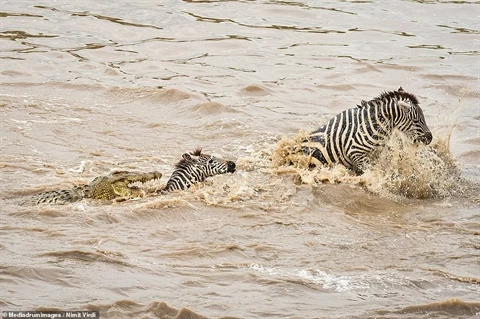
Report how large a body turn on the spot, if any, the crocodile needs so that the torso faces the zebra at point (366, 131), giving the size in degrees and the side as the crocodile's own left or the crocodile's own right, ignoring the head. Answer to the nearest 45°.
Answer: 0° — it already faces it

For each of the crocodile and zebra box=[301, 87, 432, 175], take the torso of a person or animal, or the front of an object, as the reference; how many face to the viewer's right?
2

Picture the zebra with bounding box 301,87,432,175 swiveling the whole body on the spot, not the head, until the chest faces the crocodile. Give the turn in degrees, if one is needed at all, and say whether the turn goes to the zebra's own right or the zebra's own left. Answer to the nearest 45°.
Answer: approximately 135° to the zebra's own right

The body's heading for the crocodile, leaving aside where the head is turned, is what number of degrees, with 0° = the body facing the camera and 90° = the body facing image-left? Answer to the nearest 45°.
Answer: approximately 270°

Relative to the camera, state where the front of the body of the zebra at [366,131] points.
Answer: to the viewer's right
